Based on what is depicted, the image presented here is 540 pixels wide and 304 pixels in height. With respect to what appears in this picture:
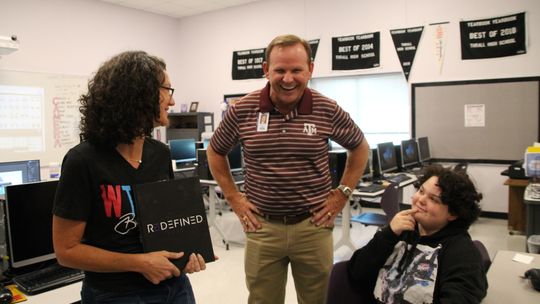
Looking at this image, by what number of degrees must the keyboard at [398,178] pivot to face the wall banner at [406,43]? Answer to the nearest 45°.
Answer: approximately 135° to its right

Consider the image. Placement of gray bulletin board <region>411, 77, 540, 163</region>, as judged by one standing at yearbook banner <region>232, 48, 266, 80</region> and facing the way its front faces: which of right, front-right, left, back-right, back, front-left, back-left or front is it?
front-left

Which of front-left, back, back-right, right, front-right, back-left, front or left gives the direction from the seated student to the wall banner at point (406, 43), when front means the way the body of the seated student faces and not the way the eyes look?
back-right

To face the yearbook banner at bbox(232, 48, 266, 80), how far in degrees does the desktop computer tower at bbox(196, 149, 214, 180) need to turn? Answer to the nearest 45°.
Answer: approximately 180°

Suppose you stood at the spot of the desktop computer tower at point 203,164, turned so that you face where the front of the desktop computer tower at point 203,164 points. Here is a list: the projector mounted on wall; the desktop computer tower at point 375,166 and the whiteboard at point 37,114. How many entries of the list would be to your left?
1

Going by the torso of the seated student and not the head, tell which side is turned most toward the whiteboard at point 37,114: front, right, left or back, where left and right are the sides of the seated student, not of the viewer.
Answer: right

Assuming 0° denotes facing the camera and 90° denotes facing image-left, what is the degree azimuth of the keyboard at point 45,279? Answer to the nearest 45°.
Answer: approximately 315°

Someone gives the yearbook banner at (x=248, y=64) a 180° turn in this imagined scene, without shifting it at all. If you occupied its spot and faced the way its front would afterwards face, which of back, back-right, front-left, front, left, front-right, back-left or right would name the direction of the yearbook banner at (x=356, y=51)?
back-right

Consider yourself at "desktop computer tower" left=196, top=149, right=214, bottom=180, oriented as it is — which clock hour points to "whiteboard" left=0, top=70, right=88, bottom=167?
The whiteboard is roughly at 4 o'clock from the desktop computer tower.

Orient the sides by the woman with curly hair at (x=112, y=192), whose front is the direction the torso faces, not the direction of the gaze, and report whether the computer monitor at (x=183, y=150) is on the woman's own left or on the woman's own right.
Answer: on the woman's own left

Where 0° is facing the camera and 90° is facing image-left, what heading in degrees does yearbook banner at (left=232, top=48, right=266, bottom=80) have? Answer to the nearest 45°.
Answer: approximately 0°

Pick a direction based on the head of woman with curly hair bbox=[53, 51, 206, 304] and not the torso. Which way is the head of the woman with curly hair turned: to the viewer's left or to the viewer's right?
to the viewer's right

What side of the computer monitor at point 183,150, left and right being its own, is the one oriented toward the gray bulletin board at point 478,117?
left

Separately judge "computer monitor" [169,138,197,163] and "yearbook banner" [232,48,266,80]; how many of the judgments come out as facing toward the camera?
2

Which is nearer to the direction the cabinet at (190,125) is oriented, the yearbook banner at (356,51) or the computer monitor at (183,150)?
the computer monitor
